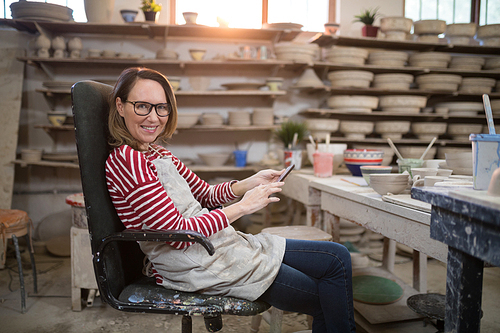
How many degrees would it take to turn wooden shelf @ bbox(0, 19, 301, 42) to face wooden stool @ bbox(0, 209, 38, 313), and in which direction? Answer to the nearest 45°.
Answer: approximately 45° to its right

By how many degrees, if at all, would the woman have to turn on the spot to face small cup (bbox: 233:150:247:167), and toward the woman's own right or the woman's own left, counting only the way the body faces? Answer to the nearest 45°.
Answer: approximately 90° to the woman's own left

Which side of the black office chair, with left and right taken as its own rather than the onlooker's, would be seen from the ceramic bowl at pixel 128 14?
left

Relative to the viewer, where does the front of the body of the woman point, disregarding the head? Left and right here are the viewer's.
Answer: facing to the right of the viewer

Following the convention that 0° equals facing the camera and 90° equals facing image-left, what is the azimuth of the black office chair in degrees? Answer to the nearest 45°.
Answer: approximately 270°

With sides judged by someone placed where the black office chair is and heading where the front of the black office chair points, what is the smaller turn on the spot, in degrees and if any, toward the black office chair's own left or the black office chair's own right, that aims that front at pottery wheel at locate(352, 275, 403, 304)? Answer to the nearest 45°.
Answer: approximately 45° to the black office chair's own left

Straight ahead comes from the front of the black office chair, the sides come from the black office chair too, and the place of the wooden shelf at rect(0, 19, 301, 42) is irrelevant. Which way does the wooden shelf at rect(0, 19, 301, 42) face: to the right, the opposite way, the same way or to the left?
to the right

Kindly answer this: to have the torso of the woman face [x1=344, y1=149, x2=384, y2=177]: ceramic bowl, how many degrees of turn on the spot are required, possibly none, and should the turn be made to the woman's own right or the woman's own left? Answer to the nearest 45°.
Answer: approximately 45° to the woman's own left
